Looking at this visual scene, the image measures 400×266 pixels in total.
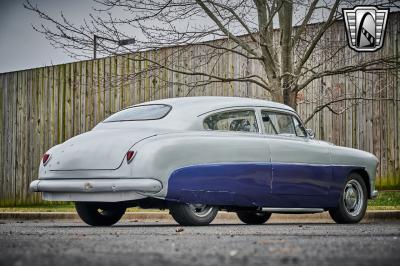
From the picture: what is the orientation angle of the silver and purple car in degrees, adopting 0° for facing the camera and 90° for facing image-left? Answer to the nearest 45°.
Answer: approximately 225°
